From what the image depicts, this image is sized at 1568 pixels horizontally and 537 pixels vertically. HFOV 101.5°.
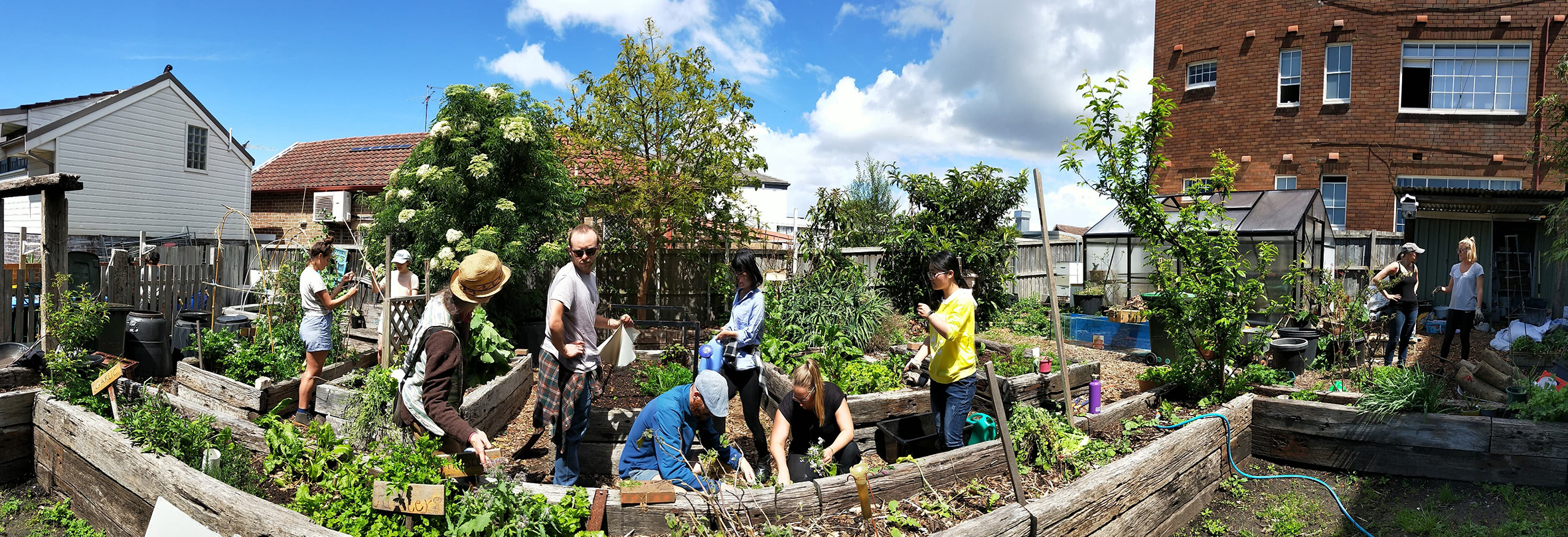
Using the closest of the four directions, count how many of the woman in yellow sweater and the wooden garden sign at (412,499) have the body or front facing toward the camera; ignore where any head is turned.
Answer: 1

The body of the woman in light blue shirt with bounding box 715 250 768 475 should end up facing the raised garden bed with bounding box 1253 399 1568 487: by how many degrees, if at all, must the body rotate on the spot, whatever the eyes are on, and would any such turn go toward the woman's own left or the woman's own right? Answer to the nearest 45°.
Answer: approximately 135° to the woman's own left

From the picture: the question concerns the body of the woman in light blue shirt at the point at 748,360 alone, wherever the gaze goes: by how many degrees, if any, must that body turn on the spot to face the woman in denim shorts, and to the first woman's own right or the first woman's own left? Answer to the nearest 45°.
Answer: approximately 45° to the first woman's own right

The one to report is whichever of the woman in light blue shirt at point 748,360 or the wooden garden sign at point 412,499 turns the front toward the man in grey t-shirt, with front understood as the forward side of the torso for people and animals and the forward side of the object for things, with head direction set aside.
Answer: the woman in light blue shirt

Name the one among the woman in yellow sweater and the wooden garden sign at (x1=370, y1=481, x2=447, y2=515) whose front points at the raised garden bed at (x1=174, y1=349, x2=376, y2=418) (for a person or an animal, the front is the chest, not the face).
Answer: the woman in yellow sweater

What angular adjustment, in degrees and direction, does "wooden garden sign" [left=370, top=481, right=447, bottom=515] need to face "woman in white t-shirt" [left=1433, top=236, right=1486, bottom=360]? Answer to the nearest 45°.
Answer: approximately 90° to its left

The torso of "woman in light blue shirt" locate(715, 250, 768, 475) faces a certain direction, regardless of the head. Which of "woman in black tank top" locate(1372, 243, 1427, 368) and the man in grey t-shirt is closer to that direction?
the man in grey t-shirt

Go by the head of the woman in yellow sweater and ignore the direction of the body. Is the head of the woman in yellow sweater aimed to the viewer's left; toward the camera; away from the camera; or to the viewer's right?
to the viewer's left

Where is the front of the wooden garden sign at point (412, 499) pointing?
toward the camera

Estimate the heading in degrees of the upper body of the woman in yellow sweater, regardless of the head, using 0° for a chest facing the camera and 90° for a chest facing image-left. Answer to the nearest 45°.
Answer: approximately 90°

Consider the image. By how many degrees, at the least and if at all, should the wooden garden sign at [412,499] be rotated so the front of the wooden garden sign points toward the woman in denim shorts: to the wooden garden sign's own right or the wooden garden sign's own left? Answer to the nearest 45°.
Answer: approximately 180°

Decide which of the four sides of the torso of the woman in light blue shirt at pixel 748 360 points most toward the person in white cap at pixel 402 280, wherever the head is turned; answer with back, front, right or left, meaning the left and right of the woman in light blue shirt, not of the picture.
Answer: right

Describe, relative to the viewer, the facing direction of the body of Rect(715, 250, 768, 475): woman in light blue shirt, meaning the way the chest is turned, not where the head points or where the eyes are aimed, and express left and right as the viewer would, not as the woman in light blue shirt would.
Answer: facing the viewer and to the left of the viewer

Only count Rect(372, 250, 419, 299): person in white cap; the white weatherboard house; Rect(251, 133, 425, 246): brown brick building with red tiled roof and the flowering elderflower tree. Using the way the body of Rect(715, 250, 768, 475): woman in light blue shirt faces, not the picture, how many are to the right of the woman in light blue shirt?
4

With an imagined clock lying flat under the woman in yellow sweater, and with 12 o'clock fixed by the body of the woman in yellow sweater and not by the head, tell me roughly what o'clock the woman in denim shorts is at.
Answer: The woman in denim shorts is roughly at 12 o'clock from the woman in yellow sweater.

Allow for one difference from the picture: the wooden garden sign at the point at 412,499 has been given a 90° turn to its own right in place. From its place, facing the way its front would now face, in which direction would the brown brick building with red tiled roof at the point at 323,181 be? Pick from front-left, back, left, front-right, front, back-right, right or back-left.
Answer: right

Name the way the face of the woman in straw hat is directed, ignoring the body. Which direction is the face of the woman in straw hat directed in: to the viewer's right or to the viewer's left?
to the viewer's right
